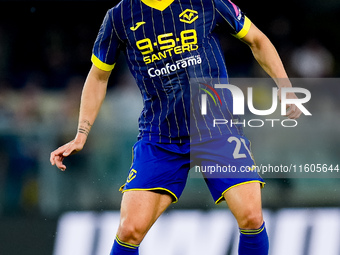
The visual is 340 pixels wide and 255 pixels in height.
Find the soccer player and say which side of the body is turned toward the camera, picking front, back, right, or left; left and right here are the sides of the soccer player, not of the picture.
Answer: front
